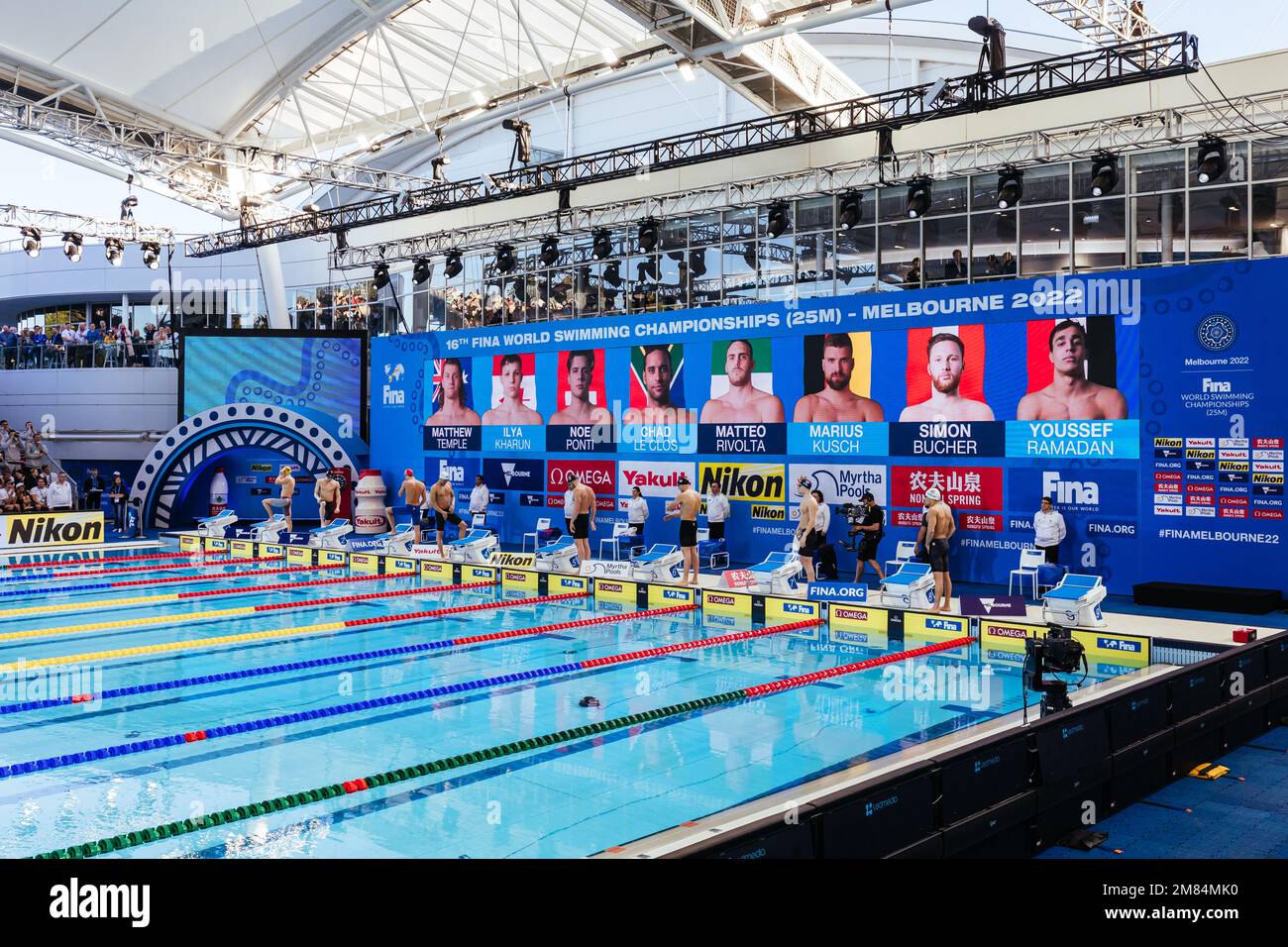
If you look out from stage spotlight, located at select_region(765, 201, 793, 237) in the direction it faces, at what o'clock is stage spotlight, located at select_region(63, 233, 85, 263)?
stage spotlight, located at select_region(63, 233, 85, 263) is roughly at 2 o'clock from stage spotlight, located at select_region(765, 201, 793, 237).

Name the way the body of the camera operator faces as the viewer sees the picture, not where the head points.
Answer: to the viewer's left

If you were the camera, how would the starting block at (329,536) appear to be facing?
facing the viewer and to the left of the viewer

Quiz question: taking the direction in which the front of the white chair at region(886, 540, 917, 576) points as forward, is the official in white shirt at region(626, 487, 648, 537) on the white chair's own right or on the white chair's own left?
on the white chair's own right

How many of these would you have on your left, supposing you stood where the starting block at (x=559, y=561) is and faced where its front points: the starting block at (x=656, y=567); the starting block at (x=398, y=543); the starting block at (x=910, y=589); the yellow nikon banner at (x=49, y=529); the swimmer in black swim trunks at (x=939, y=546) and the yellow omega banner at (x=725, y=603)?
4

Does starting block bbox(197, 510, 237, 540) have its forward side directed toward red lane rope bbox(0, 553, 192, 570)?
yes
